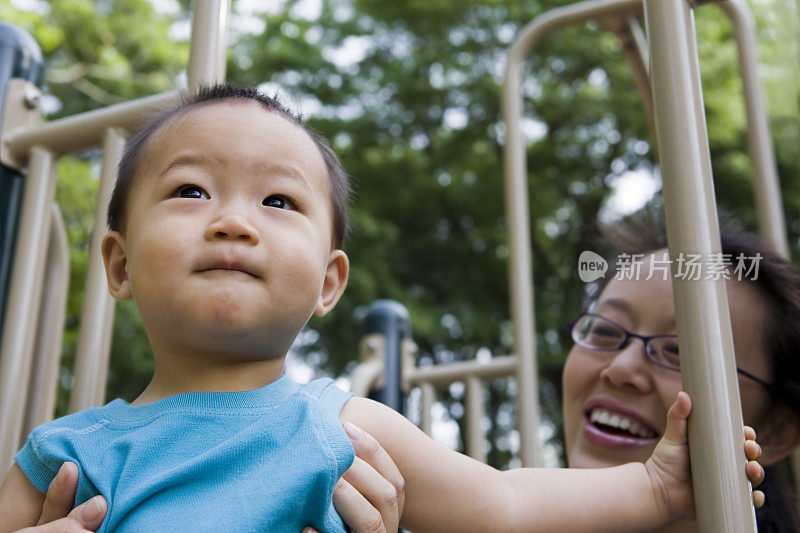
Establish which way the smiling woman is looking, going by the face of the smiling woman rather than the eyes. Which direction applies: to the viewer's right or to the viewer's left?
to the viewer's left
